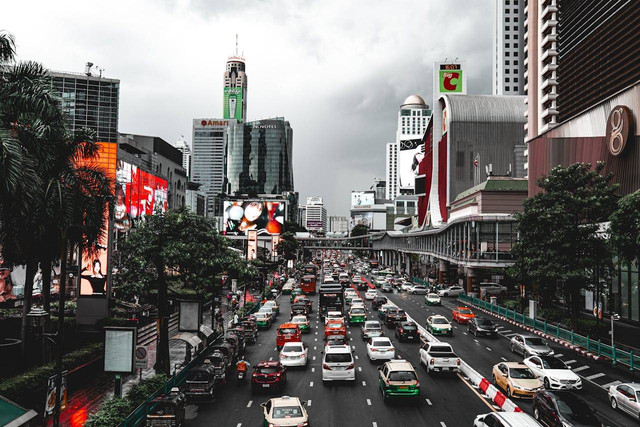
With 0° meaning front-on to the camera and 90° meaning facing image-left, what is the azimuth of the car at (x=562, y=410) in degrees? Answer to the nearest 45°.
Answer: approximately 315°

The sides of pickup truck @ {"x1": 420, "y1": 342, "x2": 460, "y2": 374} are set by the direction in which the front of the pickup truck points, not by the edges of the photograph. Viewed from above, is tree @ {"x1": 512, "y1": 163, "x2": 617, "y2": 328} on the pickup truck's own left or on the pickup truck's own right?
on the pickup truck's own right

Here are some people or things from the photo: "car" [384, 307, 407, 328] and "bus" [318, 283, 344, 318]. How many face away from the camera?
2

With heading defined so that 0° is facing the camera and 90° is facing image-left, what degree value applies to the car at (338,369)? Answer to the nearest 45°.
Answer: approximately 180°

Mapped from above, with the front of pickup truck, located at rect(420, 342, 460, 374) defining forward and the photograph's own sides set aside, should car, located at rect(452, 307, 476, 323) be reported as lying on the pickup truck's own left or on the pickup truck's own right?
on the pickup truck's own right

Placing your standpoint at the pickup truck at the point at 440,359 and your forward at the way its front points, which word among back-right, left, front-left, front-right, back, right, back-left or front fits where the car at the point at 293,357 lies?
front-left

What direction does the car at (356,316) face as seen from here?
away from the camera

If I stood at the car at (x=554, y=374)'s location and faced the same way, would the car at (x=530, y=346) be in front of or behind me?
behind

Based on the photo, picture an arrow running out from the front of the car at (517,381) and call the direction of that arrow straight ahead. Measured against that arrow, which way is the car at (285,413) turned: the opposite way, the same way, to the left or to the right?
the opposite way

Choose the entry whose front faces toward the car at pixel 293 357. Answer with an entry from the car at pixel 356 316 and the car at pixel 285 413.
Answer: the car at pixel 285 413

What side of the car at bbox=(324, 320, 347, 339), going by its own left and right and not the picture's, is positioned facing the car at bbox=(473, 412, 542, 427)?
back

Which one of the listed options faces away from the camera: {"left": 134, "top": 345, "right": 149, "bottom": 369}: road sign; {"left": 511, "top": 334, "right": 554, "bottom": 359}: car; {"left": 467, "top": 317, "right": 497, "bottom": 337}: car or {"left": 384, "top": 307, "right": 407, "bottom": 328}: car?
{"left": 384, "top": 307, "right": 407, "bottom": 328}: car

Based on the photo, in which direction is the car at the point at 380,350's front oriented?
away from the camera

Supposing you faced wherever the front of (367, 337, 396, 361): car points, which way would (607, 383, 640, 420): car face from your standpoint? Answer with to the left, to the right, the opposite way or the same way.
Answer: the opposite way

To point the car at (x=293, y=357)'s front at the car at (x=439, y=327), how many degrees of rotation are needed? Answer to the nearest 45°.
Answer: approximately 45° to its right
